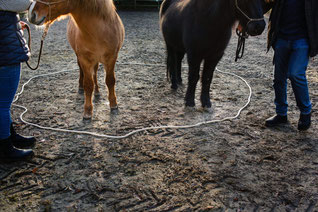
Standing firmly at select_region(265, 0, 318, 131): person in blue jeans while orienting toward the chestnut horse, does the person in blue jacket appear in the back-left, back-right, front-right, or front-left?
front-left

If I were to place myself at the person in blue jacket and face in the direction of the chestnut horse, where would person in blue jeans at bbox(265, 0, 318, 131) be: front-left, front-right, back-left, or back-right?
front-right

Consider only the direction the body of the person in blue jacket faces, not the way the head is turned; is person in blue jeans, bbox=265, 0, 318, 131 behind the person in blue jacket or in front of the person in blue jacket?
in front

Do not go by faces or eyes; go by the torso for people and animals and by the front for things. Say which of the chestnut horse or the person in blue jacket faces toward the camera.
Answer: the chestnut horse

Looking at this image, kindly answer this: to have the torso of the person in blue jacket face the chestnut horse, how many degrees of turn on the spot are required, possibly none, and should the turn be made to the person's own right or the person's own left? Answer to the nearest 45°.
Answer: approximately 45° to the person's own left

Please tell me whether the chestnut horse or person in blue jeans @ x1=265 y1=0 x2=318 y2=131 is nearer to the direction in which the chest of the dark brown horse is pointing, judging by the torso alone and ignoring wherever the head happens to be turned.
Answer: the person in blue jeans

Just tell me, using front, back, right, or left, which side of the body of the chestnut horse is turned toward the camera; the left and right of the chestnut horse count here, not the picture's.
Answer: front

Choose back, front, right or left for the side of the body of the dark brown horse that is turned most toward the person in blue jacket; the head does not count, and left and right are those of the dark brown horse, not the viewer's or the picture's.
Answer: right

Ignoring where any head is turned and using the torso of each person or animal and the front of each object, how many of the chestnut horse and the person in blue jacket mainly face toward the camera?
1

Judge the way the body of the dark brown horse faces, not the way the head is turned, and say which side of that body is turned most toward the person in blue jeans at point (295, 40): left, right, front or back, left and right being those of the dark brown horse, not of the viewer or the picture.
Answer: front

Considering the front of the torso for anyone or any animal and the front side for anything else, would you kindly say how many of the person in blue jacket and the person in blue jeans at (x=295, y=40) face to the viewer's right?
1

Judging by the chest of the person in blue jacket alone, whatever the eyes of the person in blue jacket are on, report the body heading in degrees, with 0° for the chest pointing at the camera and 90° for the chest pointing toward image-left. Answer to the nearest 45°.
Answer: approximately 270°

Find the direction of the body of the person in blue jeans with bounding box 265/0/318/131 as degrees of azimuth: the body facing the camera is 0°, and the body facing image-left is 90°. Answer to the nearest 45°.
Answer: approximately 45°

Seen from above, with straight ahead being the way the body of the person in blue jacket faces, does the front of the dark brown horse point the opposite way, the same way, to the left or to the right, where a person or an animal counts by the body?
to the right

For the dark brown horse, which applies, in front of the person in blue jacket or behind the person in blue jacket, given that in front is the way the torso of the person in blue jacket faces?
in front
